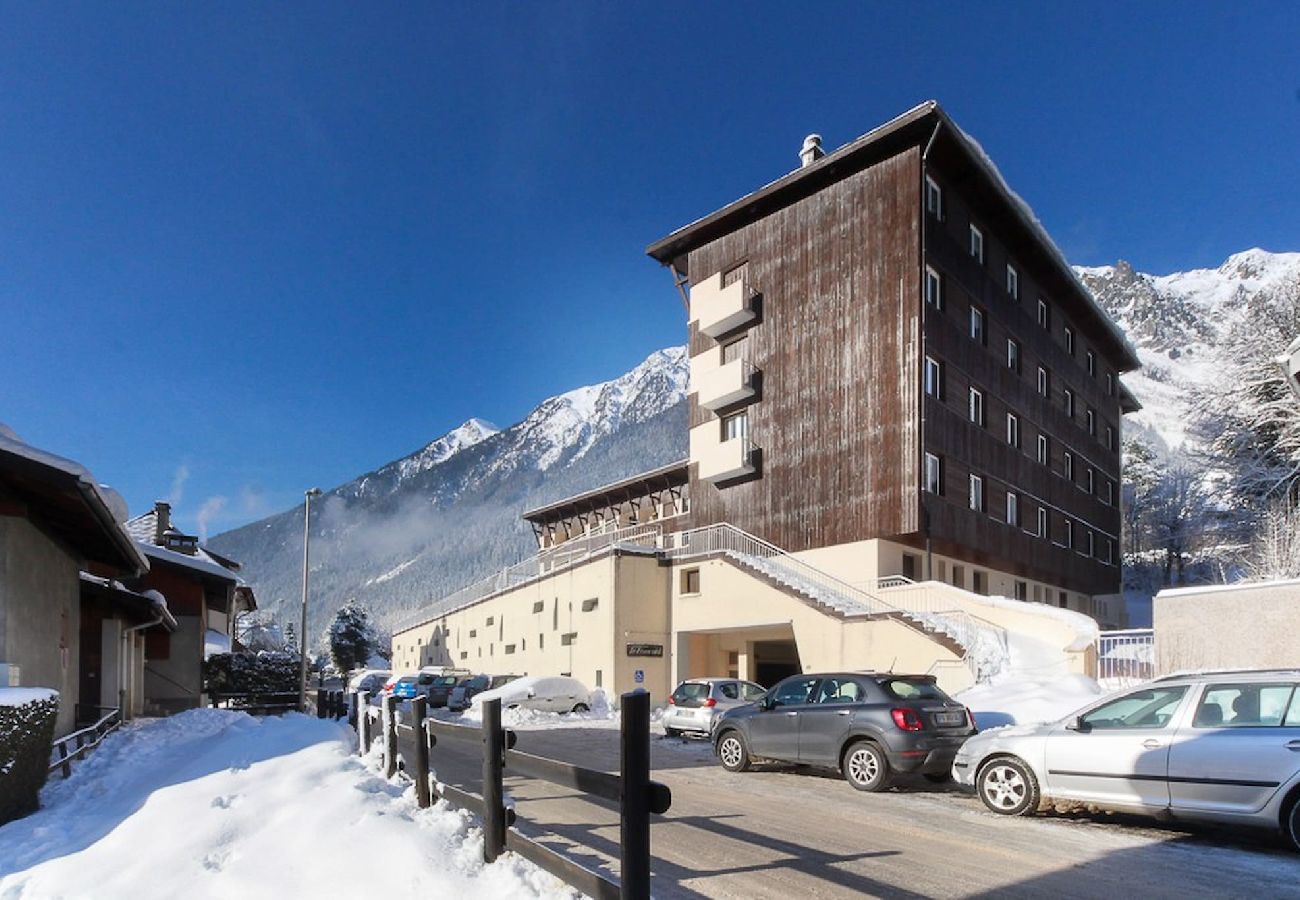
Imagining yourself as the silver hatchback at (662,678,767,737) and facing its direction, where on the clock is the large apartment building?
The large apartment building is roughly at 11 o'clock from the silver hatchback.

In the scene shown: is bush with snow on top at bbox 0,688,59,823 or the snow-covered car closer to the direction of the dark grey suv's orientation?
the snow-covered car

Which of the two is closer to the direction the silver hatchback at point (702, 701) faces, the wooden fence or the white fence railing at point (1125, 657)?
the white fence railing

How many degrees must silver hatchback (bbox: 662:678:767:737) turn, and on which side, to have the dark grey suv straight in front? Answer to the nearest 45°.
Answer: approximately 135° to its right

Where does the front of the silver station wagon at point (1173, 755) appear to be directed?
to the viewer's left

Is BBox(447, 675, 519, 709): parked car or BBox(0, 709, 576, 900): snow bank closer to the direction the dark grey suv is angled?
the parked car

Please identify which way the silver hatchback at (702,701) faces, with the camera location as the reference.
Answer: facing away from the viewer and to the right of the viewer
